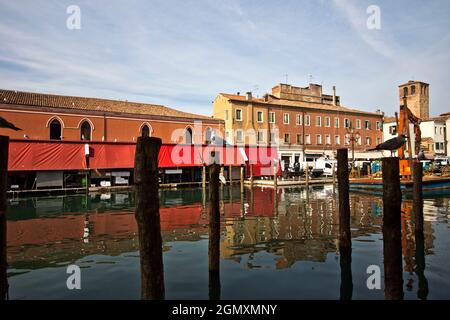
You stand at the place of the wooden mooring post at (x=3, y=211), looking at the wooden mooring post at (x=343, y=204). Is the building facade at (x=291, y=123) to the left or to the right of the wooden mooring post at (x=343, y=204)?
left

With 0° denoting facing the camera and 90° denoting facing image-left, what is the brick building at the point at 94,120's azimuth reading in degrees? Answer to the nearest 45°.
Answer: approximately 315°

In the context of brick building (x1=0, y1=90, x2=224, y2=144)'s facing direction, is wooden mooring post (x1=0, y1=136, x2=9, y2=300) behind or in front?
in front

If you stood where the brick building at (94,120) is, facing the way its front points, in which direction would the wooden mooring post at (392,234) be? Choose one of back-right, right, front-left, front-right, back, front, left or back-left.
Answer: front-right

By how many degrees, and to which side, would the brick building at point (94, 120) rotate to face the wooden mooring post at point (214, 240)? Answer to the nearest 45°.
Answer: approximately 45° to its right

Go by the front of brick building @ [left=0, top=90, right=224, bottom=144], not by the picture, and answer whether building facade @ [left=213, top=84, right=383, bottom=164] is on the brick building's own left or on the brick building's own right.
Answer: on the brick building's own left

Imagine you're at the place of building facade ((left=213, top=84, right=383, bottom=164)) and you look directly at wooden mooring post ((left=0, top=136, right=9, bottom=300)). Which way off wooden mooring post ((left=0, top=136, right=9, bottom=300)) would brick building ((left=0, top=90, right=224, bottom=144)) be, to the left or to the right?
right

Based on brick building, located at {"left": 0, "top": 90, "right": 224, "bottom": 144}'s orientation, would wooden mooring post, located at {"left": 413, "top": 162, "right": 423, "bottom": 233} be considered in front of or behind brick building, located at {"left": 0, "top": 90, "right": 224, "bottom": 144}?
in front
